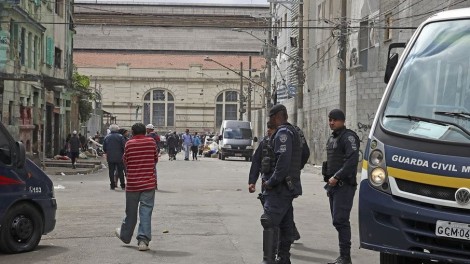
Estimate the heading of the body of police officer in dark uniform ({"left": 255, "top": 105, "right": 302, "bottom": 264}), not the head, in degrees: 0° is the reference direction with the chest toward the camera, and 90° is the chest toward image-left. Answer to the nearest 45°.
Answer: approximately 90°

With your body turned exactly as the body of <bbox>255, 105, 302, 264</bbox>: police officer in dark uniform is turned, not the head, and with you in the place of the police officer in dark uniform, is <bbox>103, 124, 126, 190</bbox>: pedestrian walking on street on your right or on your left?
on your right

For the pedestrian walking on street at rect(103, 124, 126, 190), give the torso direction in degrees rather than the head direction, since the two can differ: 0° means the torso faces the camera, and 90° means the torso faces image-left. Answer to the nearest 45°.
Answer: approximately 180°

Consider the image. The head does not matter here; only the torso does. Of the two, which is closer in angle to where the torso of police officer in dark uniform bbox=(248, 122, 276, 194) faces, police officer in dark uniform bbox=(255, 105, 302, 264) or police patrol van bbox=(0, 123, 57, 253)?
the police officer in dark uniform

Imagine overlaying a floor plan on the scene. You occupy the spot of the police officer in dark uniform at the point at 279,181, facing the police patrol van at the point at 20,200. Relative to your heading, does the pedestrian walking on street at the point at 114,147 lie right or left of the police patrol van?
right

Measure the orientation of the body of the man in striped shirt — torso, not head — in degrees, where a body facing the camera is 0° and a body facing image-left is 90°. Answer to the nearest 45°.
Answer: approximately 180°

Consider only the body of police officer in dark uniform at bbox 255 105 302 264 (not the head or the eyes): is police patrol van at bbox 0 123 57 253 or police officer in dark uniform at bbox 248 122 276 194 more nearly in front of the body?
the police patrol van

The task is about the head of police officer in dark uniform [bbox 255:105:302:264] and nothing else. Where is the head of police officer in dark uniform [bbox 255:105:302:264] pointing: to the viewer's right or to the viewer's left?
to the viewer's left

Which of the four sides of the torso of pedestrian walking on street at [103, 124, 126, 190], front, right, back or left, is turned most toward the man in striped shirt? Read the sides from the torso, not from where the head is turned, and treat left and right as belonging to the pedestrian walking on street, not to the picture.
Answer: back
